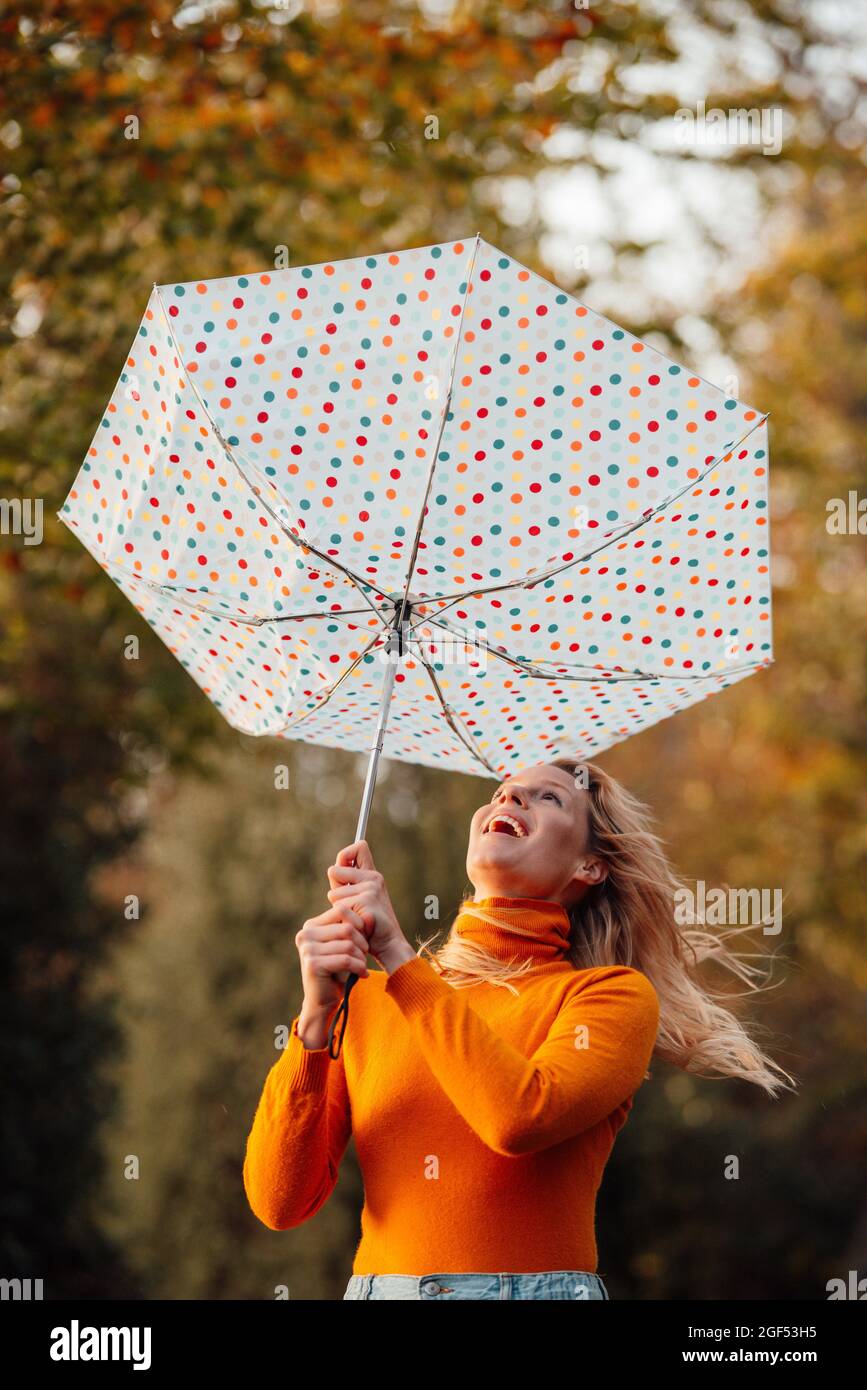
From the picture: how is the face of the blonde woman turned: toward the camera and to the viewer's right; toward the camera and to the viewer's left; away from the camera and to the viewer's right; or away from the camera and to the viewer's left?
toward the camera and to the viewer's left

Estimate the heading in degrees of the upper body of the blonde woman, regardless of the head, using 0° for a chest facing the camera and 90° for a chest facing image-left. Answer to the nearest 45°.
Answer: approximately 45°
